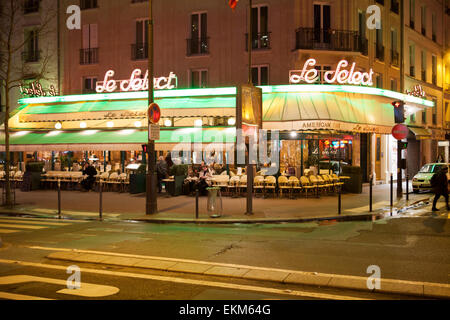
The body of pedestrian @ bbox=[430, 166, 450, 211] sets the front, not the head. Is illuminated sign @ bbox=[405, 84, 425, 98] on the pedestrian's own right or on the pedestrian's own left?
on the pedestrian's own left

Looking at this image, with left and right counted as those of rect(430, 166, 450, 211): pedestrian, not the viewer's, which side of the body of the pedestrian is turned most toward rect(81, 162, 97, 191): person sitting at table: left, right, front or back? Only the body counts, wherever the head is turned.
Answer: back

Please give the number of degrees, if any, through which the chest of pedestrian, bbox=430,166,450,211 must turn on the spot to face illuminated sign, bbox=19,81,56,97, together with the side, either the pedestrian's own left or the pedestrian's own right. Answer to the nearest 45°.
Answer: approximately 180°

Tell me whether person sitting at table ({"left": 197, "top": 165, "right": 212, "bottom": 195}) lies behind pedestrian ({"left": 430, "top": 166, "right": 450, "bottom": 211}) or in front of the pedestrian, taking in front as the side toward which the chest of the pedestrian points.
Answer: behind

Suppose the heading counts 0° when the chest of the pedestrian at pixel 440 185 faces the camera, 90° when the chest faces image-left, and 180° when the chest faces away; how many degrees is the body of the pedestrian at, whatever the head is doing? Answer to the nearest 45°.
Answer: approximately 270°
